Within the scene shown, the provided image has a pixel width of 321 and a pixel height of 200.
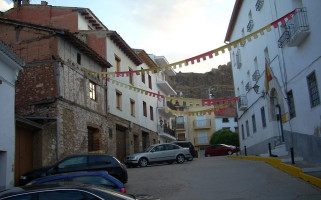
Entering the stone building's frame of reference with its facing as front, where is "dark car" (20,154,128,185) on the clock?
The dark car is roughly at 1 o'clock from the stone building.

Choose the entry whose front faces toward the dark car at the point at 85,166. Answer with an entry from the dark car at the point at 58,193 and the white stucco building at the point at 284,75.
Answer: the white stucco building

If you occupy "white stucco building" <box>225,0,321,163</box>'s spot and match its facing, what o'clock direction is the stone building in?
The stone building is roughly at 1 o'clock from the white stucco building.

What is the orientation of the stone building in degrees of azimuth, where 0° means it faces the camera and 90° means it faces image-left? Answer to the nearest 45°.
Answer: approximately 315°
